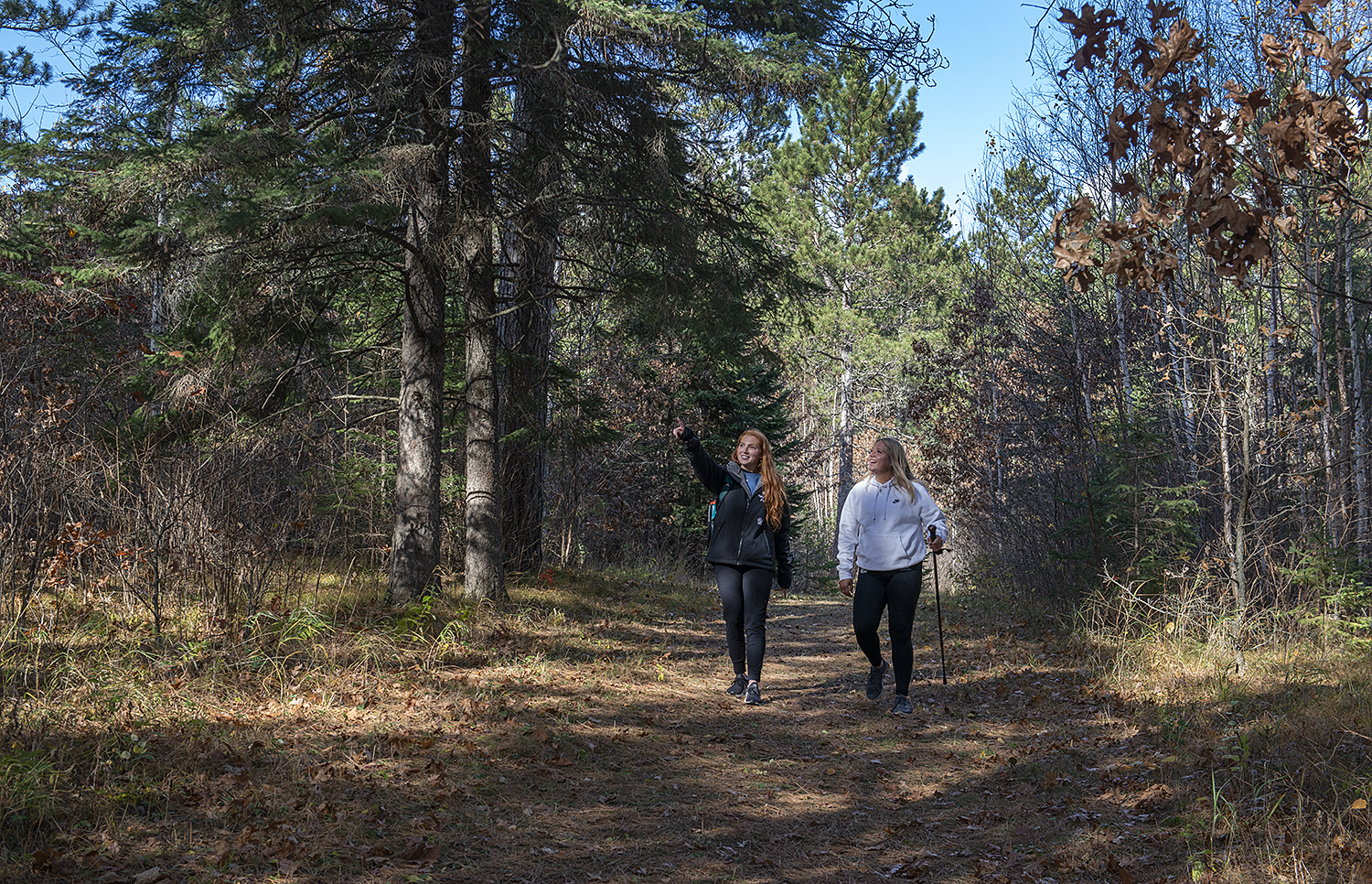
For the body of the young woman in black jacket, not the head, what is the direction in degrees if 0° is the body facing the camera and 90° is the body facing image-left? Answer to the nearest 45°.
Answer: approximately 0°

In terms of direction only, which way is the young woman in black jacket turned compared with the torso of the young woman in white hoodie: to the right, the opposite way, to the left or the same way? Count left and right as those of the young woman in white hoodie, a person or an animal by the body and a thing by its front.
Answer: the same way

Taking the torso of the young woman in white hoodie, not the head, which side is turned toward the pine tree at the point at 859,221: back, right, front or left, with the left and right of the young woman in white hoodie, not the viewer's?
back

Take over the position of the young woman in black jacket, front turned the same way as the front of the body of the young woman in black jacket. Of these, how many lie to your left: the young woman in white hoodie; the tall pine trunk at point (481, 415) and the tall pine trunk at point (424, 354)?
1

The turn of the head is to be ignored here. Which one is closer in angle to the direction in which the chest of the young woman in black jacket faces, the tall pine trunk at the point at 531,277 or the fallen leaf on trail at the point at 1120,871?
the fallen leaf on trail

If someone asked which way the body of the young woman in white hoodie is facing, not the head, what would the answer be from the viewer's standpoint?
toward the camera

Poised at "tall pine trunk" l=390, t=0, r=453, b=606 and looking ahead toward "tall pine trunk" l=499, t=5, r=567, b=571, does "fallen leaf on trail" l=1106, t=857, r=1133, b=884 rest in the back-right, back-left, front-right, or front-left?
back-right

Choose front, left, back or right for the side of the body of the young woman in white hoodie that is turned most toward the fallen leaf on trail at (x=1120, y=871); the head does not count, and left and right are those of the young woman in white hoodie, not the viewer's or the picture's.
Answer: front

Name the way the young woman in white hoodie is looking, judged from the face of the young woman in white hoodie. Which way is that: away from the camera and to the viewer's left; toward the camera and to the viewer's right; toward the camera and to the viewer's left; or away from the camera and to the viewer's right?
toward the camera and to the viewer's left

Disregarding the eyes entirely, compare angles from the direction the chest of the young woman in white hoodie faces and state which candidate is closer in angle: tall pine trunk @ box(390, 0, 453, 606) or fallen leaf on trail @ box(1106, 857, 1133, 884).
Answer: the fallen leaf on trail

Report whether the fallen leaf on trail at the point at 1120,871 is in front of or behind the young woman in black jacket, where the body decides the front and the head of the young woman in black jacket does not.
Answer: in front

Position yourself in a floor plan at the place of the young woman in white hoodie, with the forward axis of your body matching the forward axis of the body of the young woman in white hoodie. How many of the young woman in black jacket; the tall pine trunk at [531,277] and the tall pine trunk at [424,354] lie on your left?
0

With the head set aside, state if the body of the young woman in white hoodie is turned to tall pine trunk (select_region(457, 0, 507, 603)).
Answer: no

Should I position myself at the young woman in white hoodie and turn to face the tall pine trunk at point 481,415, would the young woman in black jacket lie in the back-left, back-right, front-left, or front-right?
front-left

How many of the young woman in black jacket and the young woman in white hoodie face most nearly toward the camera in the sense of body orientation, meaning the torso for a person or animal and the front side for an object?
2

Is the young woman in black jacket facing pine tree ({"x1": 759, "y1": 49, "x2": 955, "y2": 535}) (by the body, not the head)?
no
